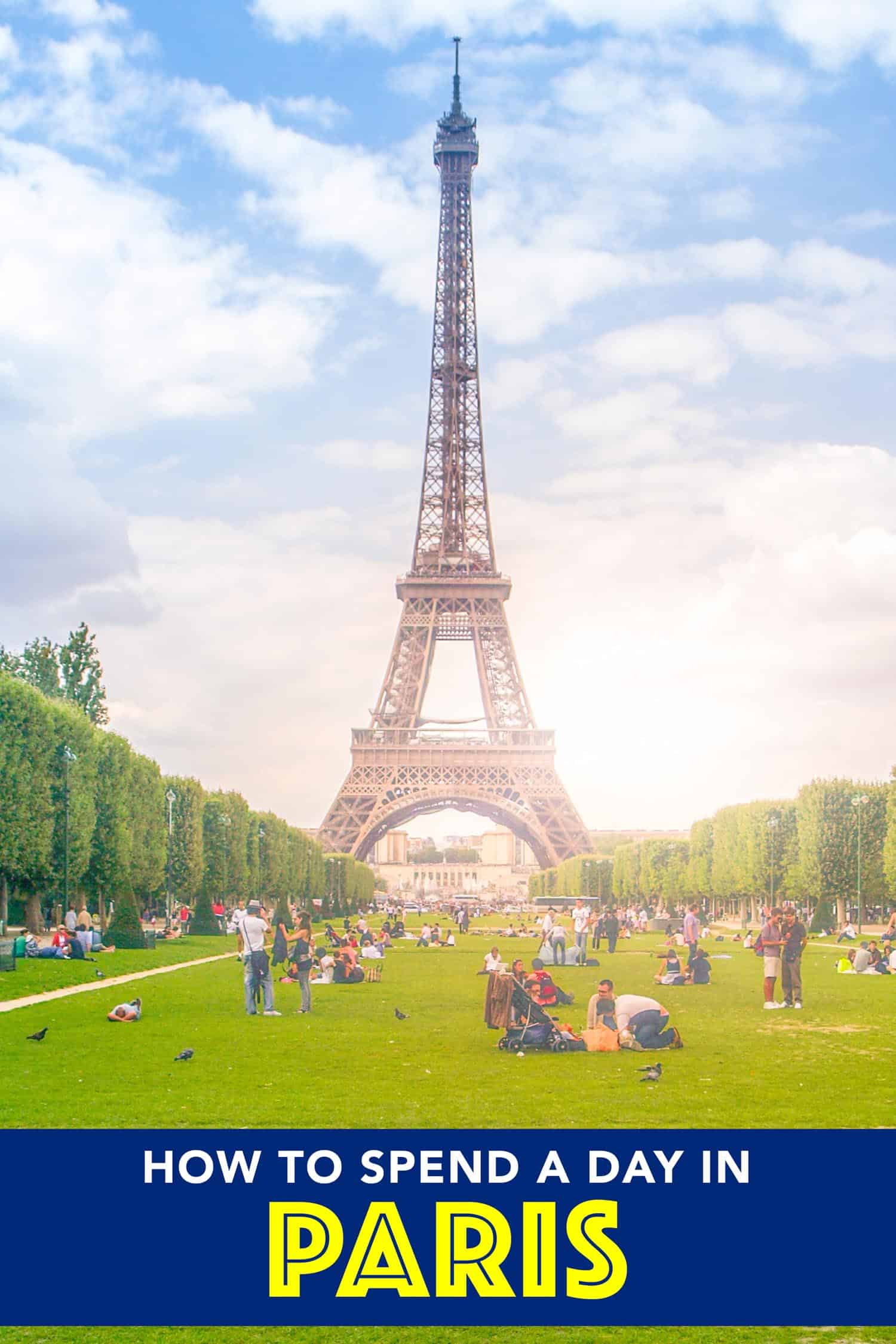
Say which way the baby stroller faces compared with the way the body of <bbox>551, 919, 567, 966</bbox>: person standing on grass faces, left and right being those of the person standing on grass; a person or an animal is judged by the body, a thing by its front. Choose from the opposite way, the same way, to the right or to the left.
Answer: to the right

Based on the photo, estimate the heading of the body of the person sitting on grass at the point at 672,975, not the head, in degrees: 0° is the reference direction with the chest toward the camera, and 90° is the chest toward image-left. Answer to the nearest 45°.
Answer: approximately 135°

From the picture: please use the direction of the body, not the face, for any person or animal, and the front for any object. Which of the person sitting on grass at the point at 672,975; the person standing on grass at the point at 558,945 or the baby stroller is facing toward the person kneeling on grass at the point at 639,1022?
the baby stroller

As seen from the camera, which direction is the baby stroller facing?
to the viewer's right

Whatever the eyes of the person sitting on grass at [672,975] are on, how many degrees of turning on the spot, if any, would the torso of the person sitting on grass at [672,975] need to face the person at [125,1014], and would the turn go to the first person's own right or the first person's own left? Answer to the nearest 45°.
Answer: approximately 90° to the first person's own left

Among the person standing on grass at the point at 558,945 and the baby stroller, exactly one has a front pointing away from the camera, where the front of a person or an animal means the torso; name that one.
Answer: the person standing on grass

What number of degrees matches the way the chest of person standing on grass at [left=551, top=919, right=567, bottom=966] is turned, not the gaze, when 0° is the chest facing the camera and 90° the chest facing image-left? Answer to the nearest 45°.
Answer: approximately 180°
